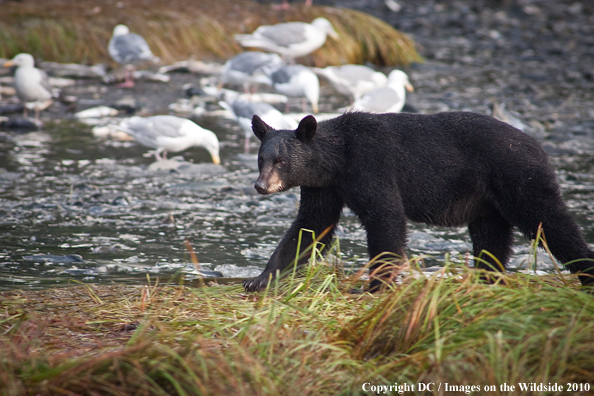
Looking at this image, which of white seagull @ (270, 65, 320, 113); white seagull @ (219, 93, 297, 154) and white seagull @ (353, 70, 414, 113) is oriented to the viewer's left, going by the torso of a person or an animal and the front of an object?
white seagull @ (219, 93, 297, 154)

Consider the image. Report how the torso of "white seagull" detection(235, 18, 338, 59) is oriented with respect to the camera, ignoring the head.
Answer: to the viewer's right

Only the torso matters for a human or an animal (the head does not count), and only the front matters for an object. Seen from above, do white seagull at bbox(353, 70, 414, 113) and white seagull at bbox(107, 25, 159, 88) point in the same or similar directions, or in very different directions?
very different directions

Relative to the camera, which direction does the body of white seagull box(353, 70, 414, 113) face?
to the viewer's right

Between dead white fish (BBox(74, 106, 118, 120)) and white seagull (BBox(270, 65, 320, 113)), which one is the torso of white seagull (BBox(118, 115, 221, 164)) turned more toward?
the white seagull

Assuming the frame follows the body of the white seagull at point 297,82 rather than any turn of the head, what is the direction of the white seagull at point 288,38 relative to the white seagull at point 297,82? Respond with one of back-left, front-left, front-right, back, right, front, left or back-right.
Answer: left

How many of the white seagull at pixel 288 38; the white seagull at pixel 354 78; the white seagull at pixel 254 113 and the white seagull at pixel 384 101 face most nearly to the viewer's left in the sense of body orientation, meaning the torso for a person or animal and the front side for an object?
1

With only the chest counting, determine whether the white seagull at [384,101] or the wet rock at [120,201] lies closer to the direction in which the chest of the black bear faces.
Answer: the wet rock
